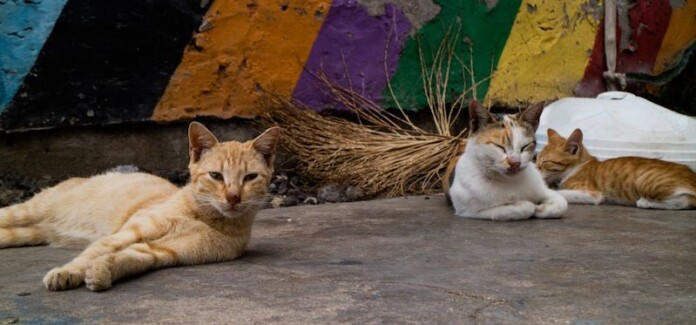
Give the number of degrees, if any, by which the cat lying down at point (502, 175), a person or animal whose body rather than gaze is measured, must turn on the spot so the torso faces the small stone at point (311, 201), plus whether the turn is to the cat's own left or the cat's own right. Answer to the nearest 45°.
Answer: approximately 135° to the cat's own right

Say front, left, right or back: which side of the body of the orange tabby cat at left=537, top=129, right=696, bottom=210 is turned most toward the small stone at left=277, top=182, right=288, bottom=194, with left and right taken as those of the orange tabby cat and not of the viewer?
front

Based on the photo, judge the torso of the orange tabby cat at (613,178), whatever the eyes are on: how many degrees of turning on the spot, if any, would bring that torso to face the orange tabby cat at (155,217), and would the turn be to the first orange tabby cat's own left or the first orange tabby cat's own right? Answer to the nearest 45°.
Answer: approximately 45° to the first orange tabby cat's own left

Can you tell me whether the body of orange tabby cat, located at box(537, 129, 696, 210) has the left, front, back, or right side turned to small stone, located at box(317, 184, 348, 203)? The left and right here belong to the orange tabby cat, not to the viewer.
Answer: front

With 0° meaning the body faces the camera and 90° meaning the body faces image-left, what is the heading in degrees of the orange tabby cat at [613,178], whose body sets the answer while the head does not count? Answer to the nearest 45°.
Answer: approximately 90°

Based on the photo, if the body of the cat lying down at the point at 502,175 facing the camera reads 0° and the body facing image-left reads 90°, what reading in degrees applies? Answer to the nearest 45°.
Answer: approximately 315°

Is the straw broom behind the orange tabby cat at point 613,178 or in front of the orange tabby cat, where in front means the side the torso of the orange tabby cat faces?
in front

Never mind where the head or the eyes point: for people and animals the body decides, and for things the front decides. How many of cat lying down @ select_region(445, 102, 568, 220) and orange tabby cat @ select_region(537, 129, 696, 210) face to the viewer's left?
1

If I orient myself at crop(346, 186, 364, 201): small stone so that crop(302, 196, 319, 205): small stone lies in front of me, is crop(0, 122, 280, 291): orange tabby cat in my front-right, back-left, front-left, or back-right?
front-left

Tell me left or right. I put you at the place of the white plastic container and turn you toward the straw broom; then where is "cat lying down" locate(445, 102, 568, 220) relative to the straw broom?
left

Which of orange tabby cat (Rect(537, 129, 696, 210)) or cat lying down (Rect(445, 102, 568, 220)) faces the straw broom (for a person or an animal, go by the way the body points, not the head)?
the orange tabby cat

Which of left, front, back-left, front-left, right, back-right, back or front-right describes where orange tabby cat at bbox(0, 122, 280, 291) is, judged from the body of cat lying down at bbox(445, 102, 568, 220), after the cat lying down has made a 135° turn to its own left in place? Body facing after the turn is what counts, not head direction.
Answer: back-left

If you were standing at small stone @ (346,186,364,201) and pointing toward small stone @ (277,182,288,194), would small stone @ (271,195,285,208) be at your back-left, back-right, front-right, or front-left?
front-left
